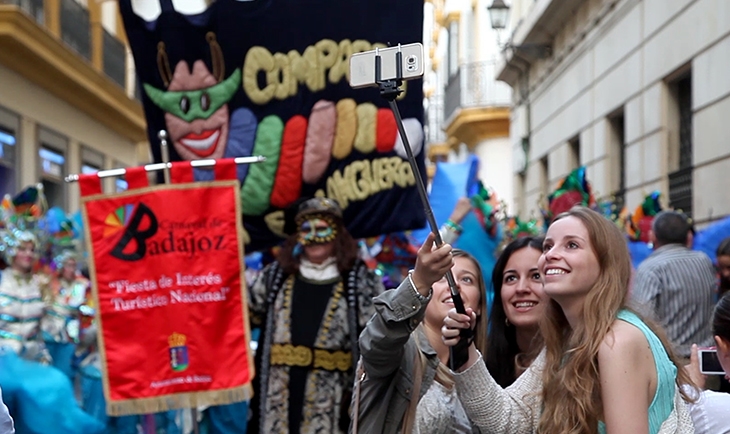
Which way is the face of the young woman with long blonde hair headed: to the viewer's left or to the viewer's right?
to the viewer's left

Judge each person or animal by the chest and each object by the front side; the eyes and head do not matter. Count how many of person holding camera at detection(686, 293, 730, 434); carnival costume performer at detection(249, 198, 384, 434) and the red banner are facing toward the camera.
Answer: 2

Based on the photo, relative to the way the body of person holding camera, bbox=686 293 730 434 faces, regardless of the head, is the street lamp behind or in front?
in front

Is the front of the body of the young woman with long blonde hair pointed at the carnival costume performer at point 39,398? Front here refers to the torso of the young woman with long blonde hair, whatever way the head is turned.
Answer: no

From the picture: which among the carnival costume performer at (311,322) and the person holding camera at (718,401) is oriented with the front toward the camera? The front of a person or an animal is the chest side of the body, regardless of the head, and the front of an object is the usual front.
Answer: the carnival costume performer

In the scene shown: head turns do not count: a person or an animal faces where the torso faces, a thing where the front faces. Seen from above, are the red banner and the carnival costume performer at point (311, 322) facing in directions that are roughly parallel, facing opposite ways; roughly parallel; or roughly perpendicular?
roughly parallel

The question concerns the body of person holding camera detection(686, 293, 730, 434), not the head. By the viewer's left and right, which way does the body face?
facing away from the viewer and to the left of the viewer

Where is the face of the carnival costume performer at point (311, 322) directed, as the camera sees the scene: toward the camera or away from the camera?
toward the camera

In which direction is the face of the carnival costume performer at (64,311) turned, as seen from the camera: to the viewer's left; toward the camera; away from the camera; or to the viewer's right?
toward the camera

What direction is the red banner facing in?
toward the camera

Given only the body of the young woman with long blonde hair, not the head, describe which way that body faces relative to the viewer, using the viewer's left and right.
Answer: facing the viewer and to the left of the viewer
